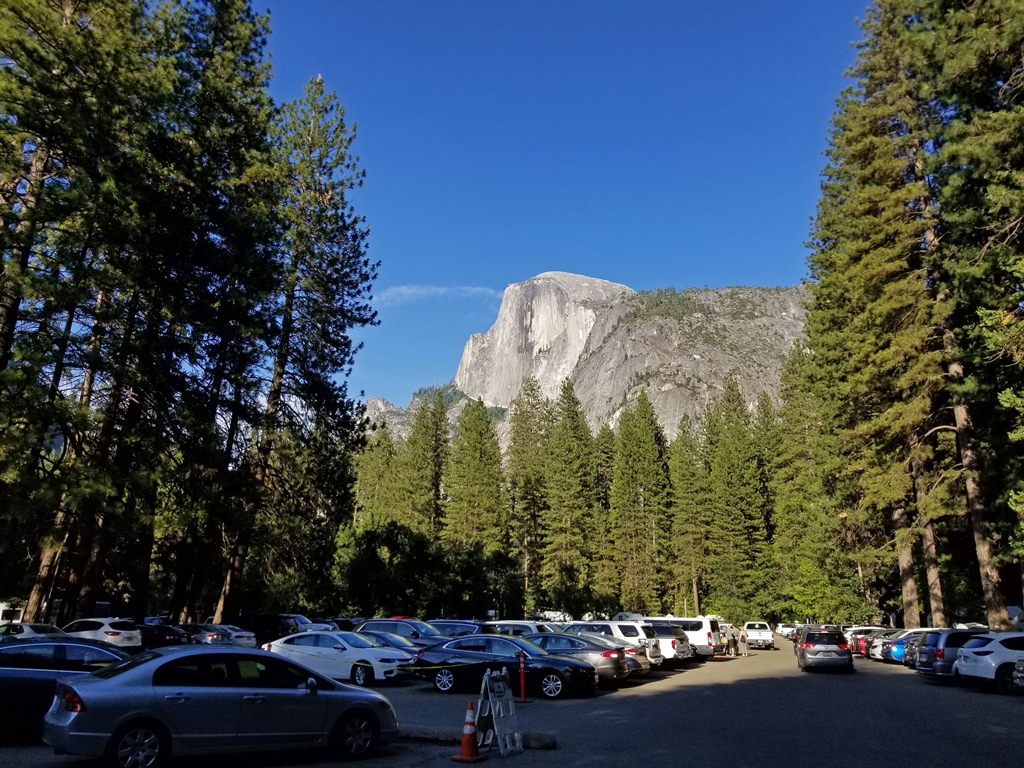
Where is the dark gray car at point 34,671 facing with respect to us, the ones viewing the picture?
facing to the right of the viewer

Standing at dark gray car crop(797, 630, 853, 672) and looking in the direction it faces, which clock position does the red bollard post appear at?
The red bollard post is roughly at 7 o'clock from the dark gray car.

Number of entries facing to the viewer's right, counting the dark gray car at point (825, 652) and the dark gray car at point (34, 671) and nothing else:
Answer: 1

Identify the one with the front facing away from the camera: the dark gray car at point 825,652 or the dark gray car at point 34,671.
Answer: the dark gray car at point 825,652

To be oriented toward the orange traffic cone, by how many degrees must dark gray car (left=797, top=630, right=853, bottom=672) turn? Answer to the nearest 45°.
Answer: approximately 180°

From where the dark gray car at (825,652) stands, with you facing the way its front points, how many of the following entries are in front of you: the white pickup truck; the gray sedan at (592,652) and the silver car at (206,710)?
1

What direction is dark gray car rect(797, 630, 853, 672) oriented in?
away from the camera

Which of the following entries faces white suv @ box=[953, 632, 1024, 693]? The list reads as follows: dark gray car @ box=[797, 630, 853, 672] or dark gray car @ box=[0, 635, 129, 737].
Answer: dark gray car @ box=[0, 635, 129, 737]

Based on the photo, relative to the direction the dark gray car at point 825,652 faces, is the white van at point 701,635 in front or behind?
in front
